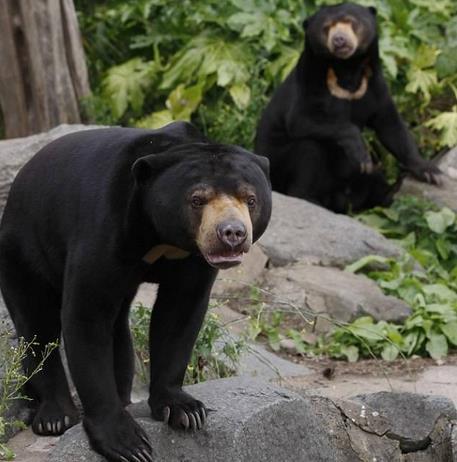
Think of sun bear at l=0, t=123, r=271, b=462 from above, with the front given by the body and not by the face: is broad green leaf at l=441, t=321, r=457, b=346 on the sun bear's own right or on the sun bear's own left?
on the sun bear's own left

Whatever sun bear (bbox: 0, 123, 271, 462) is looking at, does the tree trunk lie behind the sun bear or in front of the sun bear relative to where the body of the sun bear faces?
behind

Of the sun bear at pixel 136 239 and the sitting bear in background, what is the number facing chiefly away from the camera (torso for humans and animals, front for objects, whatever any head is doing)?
0

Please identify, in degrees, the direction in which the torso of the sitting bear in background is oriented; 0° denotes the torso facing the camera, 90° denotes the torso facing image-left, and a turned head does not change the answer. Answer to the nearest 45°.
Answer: approximately 315°

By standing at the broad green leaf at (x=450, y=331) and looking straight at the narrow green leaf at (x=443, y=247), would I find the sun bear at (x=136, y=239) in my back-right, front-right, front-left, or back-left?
back-left

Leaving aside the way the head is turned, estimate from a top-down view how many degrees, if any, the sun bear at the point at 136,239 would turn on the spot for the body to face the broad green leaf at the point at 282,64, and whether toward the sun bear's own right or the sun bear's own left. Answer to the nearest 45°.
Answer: approximately 135° to the sun bear's own left

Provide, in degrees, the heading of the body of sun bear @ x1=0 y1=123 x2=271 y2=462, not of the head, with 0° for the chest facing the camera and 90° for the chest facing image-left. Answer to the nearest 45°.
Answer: approximately 315°

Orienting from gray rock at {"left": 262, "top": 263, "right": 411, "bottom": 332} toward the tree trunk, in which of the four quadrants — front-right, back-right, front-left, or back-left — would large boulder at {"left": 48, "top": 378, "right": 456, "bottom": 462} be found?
back-left

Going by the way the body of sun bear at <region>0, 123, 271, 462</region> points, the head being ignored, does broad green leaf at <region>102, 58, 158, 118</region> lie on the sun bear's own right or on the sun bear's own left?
on the sun bear's own left

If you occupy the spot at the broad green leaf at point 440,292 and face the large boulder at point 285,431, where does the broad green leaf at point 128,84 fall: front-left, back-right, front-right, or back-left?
back-right

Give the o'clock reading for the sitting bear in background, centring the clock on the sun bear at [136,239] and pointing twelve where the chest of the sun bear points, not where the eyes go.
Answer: The sitting bear in background is roughly at 8 o'clock from the sun bear.

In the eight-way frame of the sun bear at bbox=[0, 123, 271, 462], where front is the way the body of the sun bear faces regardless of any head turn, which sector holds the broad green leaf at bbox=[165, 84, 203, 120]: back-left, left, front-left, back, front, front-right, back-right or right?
back-left
